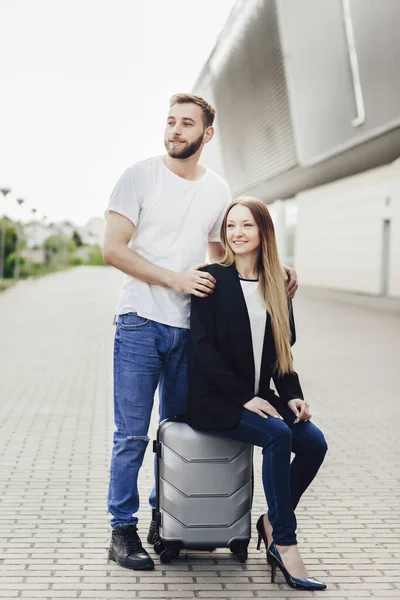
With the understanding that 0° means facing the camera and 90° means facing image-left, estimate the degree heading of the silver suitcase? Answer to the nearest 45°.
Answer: approximately 0°

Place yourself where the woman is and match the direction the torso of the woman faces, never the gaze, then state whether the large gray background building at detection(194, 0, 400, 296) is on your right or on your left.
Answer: on your left

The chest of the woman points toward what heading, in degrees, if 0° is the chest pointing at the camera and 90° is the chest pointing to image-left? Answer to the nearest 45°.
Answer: approximately 315°

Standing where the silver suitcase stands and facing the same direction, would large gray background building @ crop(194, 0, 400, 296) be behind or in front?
behind
